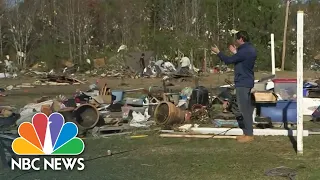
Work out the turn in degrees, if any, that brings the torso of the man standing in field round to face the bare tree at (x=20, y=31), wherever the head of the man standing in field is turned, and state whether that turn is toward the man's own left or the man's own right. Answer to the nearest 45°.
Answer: approximately 45° to the man's own right

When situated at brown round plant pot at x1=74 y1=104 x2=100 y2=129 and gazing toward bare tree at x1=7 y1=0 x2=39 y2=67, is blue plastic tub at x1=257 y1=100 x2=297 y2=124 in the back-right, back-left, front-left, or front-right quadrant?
back-right

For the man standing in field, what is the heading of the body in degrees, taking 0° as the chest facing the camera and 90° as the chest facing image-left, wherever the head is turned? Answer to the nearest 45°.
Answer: approximately 90°

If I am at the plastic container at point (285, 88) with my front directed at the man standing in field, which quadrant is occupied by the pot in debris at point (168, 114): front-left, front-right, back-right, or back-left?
front-right

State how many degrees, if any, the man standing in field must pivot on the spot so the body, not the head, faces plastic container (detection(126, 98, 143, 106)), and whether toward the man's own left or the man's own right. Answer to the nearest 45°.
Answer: approximately 45° to the man's own right
